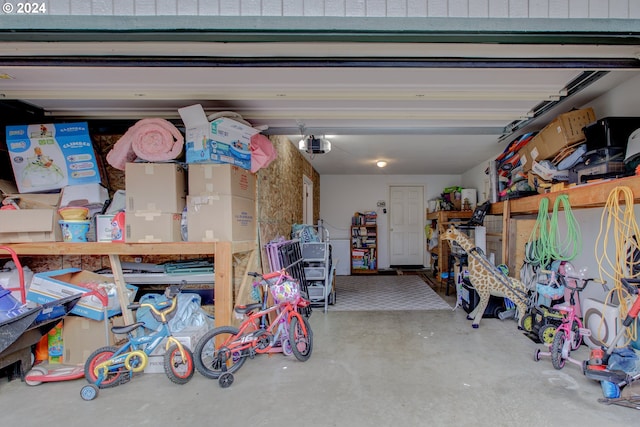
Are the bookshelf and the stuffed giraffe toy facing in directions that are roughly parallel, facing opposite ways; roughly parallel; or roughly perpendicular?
roughly perpendicular

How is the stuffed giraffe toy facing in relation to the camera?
to the viewer's left

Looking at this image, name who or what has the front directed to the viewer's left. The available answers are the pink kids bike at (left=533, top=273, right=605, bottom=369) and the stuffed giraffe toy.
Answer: the stuffed giraffe toy

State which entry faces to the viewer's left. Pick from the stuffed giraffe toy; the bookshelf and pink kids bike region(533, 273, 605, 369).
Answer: the stuffed giraffe toy

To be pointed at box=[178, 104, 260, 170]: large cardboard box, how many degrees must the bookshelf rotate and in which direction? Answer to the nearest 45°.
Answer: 0° — it already faces it

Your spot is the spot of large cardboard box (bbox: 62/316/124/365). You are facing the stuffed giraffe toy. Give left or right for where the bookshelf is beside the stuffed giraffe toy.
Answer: left

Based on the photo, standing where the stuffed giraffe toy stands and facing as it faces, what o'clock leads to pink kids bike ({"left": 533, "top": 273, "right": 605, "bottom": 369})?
The pink kids bike is roughly at 8 o'clock from the stuffed giraffe toy.

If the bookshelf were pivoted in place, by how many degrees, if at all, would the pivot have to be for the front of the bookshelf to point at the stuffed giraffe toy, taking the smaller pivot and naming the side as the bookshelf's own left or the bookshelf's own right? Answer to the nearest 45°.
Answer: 0° — it already faces it

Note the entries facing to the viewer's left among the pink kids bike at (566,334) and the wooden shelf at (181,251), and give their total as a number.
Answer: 0

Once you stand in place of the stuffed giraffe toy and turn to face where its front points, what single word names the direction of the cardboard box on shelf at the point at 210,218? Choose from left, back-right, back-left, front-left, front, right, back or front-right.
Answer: front-left
